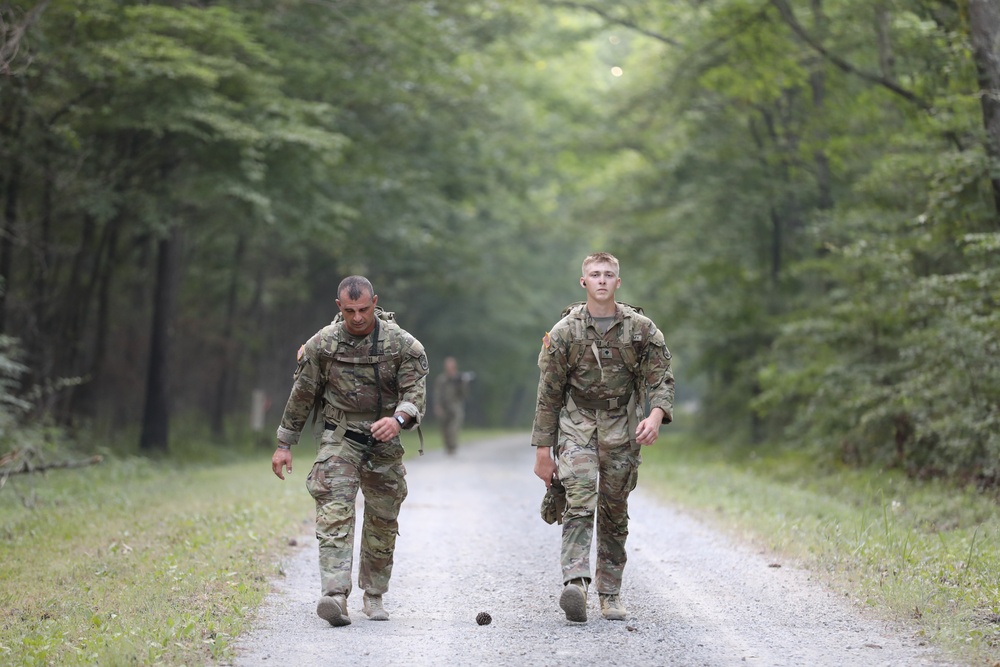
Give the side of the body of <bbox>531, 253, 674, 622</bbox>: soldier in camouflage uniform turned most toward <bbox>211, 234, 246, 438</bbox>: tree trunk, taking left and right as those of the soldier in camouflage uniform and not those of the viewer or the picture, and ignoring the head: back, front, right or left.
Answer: back

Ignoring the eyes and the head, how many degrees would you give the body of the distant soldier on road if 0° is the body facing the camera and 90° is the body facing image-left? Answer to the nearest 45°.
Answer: approximately 0°

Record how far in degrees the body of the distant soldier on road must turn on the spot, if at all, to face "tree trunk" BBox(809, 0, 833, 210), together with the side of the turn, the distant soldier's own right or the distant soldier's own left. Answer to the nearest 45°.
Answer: approximately 45° to the distant soldier's own left

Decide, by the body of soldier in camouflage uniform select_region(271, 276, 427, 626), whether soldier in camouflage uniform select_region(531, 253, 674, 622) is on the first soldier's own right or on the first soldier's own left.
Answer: on the first soldier's own left

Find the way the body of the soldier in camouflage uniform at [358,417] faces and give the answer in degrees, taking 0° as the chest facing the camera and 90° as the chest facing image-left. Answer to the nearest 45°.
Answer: approximately 0°

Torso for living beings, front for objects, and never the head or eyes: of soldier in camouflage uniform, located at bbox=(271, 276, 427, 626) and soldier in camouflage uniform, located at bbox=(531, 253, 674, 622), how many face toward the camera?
2

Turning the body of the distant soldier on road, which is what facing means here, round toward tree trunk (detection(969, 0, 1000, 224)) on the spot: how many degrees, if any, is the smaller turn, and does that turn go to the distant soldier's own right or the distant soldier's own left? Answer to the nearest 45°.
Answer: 0° — they already face it

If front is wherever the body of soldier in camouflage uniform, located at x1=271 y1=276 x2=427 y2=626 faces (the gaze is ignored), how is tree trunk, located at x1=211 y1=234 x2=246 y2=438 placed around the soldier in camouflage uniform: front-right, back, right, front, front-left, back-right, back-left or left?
back

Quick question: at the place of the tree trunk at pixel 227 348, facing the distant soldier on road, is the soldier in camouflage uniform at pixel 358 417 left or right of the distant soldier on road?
right

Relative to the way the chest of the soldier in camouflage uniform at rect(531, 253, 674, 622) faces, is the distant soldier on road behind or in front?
behind
